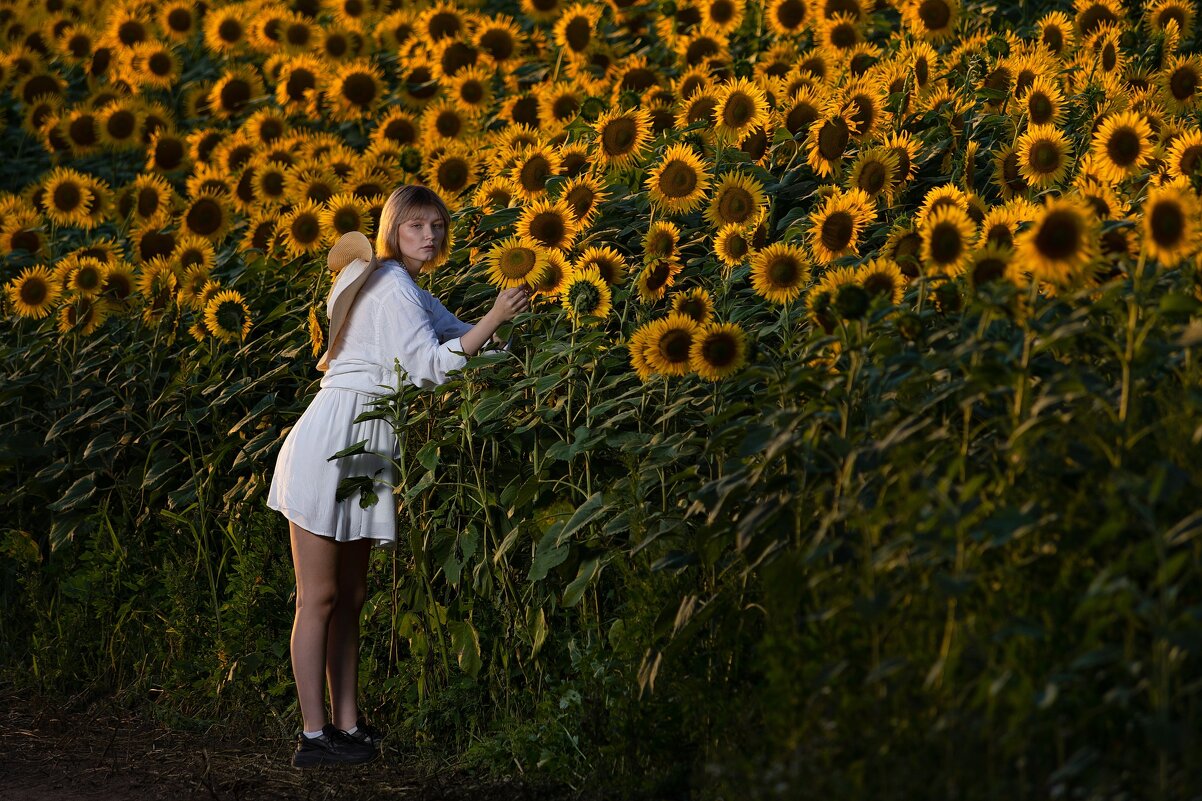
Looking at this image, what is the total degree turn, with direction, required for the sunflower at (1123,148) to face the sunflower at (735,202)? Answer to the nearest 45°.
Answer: approximately 90° to its right

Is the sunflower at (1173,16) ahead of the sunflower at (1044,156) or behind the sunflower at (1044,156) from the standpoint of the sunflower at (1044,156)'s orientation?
behind

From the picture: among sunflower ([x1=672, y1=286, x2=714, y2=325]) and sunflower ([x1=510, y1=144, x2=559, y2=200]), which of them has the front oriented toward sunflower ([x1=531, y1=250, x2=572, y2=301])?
sunflower ([x1=510, y1=144, x2=559, y2=200])

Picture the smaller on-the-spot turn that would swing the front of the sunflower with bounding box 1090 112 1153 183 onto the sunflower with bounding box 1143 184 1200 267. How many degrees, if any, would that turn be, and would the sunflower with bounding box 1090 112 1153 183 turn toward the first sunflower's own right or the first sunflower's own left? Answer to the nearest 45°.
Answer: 0° — it already faces it

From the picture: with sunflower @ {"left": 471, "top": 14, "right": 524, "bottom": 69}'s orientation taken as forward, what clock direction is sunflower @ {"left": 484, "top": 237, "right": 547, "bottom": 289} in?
sunflower @ {"left": 484, "top": 237, "right": 547, "bottom": 289} is roughly at 12 o'clock from sunflower @ {"left": 471, "top": 14, "right": 524, "bottom": 69}.

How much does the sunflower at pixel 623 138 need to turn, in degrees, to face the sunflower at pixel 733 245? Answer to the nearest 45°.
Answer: approximately 45° to its left

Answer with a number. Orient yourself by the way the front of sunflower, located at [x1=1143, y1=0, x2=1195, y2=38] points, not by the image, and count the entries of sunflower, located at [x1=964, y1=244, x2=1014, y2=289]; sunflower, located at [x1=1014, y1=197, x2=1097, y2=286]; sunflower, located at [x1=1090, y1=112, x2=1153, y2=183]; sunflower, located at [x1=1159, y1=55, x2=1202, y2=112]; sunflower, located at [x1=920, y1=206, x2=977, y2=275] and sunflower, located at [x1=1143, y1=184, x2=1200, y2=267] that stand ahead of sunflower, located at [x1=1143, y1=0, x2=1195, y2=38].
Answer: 6

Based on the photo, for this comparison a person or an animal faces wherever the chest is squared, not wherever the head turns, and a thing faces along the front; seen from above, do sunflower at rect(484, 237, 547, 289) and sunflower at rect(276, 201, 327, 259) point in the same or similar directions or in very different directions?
same or similar directions

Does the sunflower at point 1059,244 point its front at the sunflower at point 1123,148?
no

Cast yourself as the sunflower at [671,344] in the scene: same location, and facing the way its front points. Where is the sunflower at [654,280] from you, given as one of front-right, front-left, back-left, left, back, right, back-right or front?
back

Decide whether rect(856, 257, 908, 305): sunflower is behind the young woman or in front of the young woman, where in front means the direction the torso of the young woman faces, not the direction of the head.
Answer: in front

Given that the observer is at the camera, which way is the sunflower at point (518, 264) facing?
facing the viewer

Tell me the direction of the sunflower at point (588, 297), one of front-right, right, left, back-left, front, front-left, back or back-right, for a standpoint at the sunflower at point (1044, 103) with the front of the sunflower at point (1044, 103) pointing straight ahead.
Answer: front-right

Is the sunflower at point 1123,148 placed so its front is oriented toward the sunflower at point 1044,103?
no

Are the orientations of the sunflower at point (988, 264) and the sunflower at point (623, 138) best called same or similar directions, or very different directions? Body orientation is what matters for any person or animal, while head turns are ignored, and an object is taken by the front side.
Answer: same or similar directions

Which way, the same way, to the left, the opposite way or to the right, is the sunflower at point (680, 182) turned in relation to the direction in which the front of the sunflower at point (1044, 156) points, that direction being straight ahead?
the same way

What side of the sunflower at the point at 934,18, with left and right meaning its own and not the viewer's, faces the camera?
front

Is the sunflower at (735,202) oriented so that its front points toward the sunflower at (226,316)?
no

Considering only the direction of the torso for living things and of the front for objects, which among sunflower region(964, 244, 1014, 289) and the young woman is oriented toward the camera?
the sunflower

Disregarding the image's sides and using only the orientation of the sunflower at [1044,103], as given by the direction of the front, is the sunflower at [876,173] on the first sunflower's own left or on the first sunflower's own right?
on the first sunflower's own right

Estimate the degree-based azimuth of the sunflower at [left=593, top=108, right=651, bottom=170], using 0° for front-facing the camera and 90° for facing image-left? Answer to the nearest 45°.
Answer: approximately 0°
